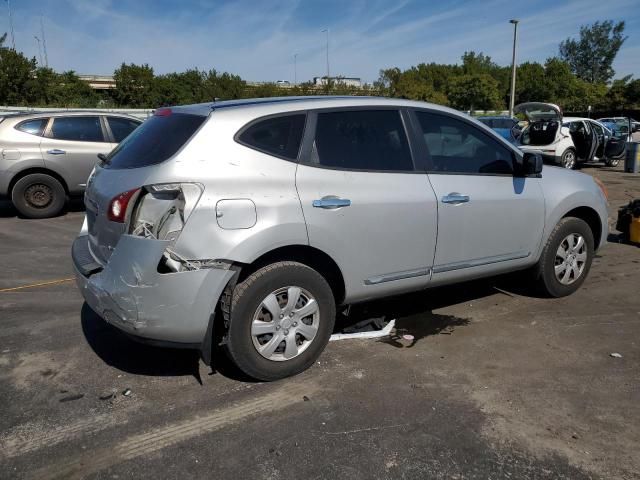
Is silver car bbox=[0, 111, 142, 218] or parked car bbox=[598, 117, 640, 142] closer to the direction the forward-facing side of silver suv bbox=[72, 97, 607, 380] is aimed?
the parked car

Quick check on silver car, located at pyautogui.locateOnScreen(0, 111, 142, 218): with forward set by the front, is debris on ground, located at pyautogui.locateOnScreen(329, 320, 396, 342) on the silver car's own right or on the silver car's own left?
on the silver car's own right

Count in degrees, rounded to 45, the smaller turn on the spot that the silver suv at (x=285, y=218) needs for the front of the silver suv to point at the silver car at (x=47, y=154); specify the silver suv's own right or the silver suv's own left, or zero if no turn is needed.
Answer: approximately 90° to the silver suv's own left

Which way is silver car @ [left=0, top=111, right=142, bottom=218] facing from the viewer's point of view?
to the viewer's right

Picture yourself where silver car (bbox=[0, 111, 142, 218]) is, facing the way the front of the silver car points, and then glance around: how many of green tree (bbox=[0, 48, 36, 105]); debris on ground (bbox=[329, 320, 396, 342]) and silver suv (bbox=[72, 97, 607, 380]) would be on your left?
1

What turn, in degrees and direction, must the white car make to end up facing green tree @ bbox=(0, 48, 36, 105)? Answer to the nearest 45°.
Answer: approximately 135° to its left

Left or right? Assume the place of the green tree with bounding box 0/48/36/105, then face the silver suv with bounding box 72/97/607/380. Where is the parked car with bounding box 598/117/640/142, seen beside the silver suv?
left

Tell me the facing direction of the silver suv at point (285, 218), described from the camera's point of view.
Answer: facing away from the viewer and to the right of the viewer

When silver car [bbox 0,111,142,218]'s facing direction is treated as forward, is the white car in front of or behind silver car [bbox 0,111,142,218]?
in front

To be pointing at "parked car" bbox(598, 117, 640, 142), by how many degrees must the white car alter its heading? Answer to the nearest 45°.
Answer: approximately 45° to its left
